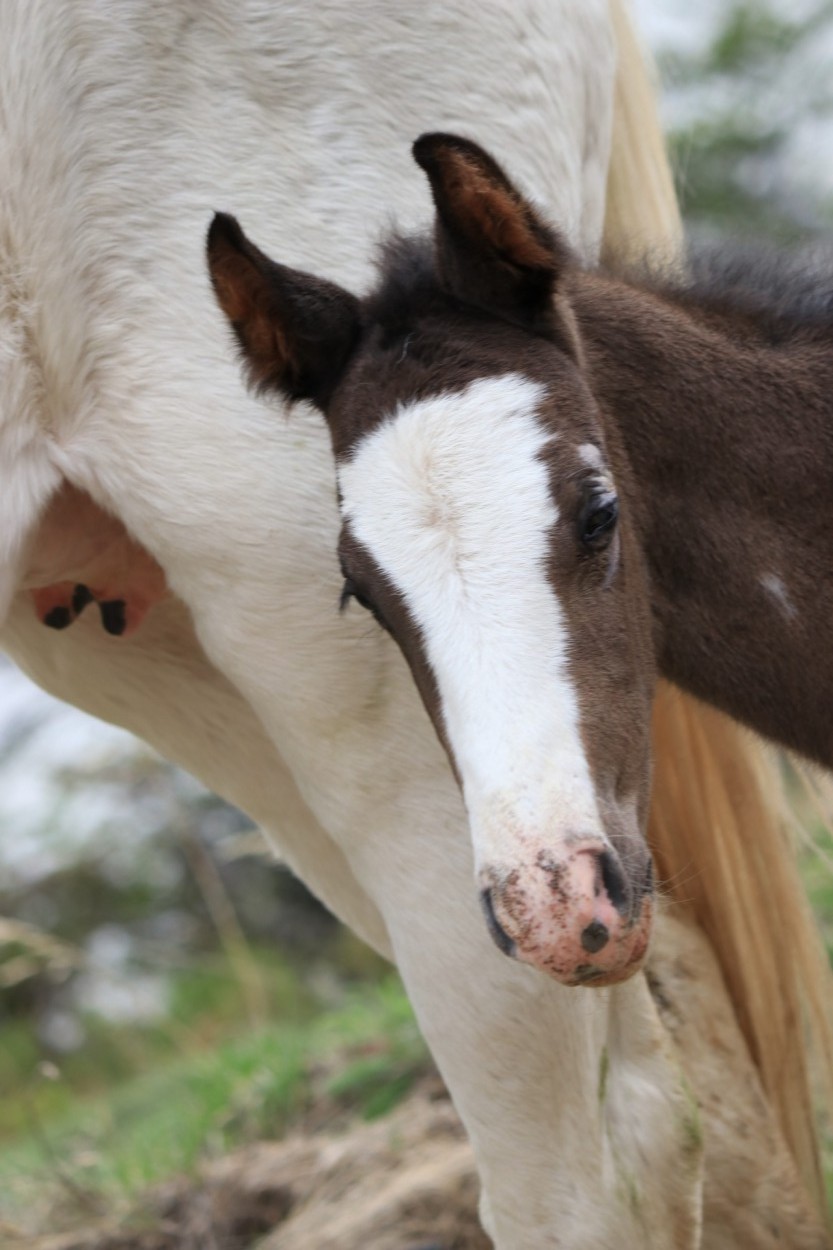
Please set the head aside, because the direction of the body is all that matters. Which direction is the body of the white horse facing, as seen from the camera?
to the viewer's left

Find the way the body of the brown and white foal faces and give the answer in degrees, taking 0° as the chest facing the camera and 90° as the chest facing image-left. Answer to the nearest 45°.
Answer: approximately 45°
